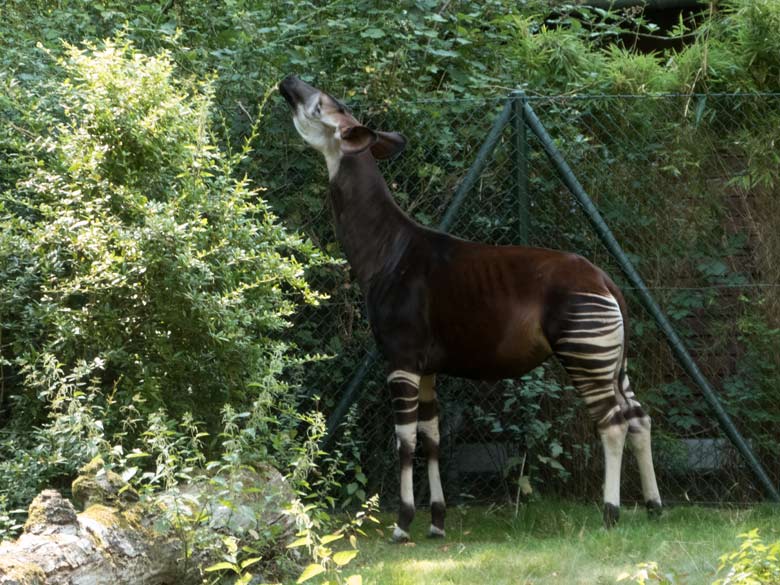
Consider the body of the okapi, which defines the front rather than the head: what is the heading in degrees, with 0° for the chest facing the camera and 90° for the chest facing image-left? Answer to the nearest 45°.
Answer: approximately 90°

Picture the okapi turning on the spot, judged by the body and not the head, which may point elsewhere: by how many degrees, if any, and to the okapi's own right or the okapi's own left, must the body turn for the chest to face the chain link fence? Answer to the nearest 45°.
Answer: approximately 135° to the okapi's own right

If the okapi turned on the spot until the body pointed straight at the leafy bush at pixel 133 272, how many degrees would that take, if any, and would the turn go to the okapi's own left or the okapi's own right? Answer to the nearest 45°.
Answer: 0° — it already faces it

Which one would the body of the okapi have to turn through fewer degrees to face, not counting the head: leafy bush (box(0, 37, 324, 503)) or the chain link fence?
the leafy bush

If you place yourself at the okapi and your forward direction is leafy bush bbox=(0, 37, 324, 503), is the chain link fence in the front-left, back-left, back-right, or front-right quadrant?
back-right
